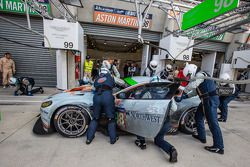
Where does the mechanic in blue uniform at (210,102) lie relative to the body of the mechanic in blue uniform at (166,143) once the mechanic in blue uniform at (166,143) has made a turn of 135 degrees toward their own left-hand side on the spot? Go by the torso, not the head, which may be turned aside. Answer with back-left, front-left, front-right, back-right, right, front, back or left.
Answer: left

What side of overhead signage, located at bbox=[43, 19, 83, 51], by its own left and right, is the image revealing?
front

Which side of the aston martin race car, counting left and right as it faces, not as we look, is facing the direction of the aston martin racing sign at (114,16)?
right

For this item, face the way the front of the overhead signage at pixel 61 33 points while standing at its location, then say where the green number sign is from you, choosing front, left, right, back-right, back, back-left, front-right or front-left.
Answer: front-left

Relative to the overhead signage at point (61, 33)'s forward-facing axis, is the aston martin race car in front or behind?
in front

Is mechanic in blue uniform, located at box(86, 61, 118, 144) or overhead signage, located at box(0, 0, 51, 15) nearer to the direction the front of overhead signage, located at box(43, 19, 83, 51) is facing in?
the mechanic in blue uniform

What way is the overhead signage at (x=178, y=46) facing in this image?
toward the camera

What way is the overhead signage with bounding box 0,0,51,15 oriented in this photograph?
toward the camera

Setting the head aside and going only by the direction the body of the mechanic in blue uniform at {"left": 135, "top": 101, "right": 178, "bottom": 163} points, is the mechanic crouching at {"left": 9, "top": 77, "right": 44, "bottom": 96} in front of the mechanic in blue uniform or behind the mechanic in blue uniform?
in front

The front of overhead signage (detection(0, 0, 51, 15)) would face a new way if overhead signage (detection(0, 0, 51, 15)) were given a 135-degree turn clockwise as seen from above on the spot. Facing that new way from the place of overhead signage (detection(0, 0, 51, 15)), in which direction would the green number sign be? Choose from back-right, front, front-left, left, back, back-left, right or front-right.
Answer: back

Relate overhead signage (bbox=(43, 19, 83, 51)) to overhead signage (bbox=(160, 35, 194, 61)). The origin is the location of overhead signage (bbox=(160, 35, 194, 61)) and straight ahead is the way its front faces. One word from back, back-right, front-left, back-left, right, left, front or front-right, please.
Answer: front-right

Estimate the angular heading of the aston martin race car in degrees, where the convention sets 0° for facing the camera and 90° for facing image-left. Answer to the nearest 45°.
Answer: approximately 90°
